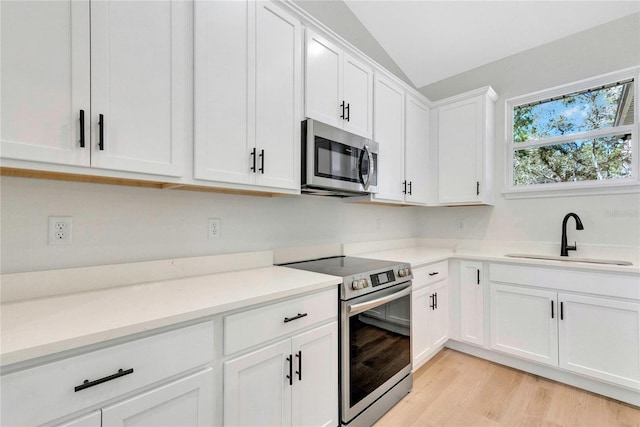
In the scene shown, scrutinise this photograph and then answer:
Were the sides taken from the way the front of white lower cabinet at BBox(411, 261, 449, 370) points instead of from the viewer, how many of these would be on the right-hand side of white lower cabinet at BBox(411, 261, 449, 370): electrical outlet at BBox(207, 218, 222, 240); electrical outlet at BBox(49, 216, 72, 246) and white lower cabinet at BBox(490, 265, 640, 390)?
2

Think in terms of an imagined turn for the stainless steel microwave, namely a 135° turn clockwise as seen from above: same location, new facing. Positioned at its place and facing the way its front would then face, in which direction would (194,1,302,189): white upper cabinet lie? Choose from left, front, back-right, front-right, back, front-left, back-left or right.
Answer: front-left

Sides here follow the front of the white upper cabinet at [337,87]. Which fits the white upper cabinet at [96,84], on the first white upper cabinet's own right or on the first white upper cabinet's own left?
on the first white upper cabinet's own right

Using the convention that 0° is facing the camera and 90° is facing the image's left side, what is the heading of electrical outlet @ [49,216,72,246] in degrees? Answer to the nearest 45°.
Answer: approximately 0°

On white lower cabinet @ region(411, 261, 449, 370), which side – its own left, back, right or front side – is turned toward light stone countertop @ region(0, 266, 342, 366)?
right

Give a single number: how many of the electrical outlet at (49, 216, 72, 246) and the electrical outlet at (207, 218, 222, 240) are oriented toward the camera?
2

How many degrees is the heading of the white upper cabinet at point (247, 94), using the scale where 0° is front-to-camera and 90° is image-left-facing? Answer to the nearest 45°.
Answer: approximately 315°
